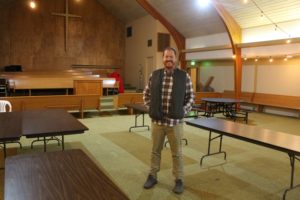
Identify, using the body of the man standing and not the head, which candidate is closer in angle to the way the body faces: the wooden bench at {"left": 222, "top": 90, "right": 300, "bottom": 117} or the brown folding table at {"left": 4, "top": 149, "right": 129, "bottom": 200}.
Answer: the brown folding table

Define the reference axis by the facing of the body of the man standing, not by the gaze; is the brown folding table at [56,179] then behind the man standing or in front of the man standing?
in front

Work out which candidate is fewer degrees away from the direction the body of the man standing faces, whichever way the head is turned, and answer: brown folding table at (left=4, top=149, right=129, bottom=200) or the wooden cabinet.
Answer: the brown folding table

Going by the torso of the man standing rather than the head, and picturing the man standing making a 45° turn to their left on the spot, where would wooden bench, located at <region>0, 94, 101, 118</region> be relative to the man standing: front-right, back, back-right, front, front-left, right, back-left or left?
back

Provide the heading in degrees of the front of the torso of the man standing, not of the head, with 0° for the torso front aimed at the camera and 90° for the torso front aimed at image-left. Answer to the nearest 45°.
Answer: approximately 0°

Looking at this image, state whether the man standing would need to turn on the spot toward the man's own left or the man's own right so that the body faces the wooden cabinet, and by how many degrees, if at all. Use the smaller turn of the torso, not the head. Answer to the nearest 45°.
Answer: approximately 135° to the man's own right

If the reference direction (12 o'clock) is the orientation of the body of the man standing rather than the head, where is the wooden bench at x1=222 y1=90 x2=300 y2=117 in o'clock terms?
The wooden bench is roughly at 7 o'clock from the man standing.
